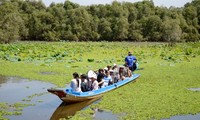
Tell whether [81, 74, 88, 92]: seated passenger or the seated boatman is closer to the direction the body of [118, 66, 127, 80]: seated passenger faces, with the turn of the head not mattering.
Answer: the seated passenger

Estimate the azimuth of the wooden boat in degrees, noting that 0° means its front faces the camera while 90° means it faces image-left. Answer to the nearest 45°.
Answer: approximately 45°

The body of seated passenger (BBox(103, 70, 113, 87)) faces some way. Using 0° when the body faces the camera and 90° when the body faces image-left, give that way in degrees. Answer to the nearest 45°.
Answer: approximately 45°

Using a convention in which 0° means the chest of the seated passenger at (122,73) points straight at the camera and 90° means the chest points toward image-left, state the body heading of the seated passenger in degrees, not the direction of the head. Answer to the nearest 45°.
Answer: approximately 45°

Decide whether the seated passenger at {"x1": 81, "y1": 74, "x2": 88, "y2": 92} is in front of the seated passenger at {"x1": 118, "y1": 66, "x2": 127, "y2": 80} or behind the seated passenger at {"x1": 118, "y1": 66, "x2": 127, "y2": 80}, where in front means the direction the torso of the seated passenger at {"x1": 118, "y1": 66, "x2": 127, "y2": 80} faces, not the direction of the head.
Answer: in front

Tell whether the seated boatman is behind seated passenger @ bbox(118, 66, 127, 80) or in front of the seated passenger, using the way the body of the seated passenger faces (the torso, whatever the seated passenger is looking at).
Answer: behind

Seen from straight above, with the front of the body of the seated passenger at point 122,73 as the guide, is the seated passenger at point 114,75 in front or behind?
in front

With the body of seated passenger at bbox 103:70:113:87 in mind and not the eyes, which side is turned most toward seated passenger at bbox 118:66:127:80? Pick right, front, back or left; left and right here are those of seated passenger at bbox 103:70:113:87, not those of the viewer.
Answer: back
